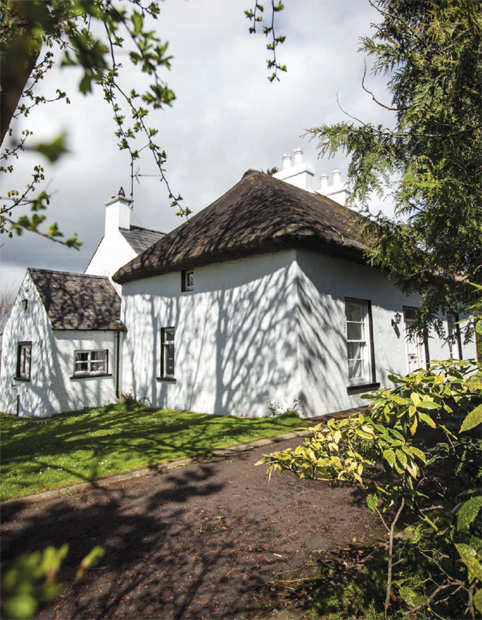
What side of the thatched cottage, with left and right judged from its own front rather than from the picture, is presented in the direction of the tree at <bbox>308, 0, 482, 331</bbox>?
front

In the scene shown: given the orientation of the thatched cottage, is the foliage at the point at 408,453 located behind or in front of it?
in front

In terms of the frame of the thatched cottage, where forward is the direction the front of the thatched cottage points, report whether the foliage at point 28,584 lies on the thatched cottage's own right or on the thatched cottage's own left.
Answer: on the thatched cottage's own right

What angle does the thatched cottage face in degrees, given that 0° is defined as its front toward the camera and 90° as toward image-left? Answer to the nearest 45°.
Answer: approximately 315°

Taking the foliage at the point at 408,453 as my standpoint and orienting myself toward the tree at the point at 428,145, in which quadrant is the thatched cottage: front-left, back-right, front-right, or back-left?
front-left
